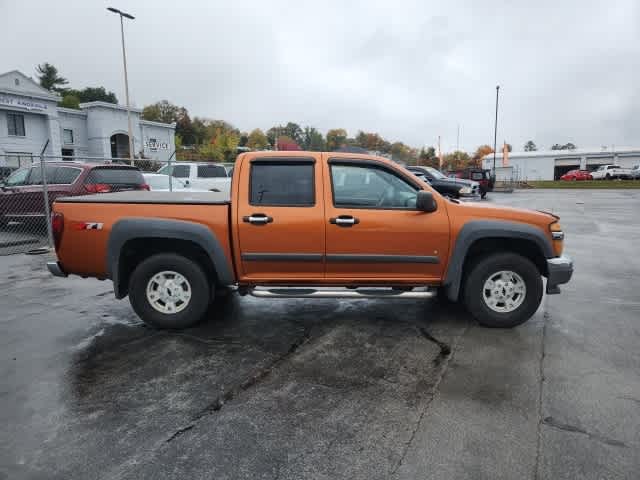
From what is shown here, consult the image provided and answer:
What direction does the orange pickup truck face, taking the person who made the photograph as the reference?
facing to the right of the viewer

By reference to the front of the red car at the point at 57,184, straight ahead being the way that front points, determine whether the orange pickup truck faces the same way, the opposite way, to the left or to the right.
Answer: the opposite way

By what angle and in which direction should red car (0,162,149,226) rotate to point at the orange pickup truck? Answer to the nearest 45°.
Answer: approximately 135° to its left

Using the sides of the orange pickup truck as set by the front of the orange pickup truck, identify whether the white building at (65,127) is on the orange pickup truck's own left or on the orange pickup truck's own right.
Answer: on the orange pickup truck's own left

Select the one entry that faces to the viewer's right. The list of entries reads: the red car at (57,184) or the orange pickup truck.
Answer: the orange pickup truck

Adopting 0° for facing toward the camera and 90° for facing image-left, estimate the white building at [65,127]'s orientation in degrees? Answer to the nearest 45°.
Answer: approximately 315°

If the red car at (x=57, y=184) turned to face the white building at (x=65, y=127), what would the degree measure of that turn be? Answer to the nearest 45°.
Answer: approximately 45° to its right

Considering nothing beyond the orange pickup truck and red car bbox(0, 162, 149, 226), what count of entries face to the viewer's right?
1

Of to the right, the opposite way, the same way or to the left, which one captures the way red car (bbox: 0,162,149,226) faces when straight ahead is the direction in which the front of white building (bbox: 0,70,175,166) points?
the opposite way

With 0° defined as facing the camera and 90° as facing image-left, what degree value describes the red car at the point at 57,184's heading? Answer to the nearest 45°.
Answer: approximately 135°

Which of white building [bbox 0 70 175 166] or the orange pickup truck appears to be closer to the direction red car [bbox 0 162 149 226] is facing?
the white building
